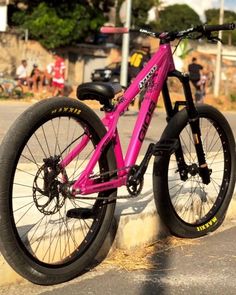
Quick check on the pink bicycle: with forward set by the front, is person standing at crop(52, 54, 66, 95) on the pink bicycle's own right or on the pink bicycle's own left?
on the pink bicycle's own left

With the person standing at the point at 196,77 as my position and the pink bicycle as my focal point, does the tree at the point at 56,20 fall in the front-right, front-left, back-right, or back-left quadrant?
back-right

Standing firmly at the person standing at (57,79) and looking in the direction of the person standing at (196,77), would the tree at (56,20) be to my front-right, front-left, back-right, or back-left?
back-left

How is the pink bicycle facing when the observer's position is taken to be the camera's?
facing away from the viewer and to the right of the viewer

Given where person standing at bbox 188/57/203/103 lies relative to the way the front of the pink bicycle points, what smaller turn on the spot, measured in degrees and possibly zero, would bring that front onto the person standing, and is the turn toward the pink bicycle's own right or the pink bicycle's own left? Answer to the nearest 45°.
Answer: approximately 45° to the pink bicycle's own left

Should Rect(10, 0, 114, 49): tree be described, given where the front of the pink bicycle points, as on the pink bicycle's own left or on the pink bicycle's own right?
on the pink bicycle's own left

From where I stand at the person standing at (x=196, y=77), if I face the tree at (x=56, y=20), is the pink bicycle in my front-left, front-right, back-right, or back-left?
back-left
